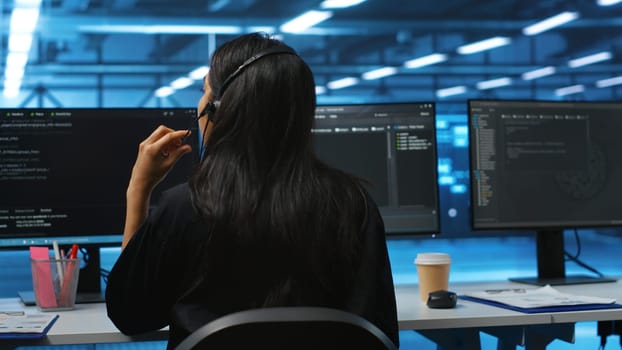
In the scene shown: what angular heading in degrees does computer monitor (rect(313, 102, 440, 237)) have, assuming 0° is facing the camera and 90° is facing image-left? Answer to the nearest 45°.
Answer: approximately 0°

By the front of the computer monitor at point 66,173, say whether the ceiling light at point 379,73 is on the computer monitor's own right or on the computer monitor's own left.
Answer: on the computer monitor's own left

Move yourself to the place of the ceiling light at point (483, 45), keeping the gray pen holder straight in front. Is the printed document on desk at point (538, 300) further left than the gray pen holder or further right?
left

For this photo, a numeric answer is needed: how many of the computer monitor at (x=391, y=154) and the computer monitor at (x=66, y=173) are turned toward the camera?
2

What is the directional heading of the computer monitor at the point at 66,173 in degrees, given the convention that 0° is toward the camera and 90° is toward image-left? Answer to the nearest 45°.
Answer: approximately 0°

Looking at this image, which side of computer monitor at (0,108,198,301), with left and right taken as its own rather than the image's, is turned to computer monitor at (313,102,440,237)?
left

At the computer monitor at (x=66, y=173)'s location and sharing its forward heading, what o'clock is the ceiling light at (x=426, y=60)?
The ceiling light is roughly at 8 o'clock from the computer monitor.

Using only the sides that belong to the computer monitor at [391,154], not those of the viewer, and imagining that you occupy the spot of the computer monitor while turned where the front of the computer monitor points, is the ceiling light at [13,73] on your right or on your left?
on your right

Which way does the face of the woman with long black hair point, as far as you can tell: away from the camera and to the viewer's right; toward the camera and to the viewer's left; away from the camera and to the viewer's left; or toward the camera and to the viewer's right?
away from the camera and to the viewer's left

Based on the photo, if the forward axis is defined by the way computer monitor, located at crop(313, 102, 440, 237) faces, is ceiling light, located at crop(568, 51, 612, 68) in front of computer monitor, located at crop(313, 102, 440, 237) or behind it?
behind
